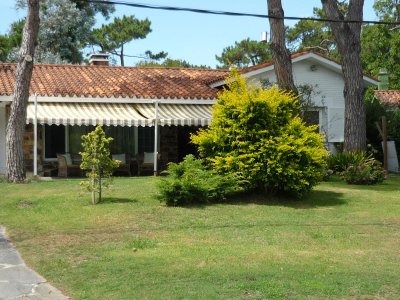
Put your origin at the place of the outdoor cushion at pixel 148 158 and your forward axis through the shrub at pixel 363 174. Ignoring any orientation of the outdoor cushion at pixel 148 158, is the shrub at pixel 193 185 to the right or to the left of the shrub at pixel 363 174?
right

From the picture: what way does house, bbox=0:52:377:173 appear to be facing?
toward the camera

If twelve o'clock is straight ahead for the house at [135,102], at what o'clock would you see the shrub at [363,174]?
The shrub is roughly at 10 o'clock from the house.

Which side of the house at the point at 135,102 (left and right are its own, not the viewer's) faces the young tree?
front

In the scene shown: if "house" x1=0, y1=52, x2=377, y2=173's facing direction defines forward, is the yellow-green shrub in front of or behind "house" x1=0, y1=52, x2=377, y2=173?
in front

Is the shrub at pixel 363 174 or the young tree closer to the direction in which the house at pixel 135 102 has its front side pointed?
the young tree
